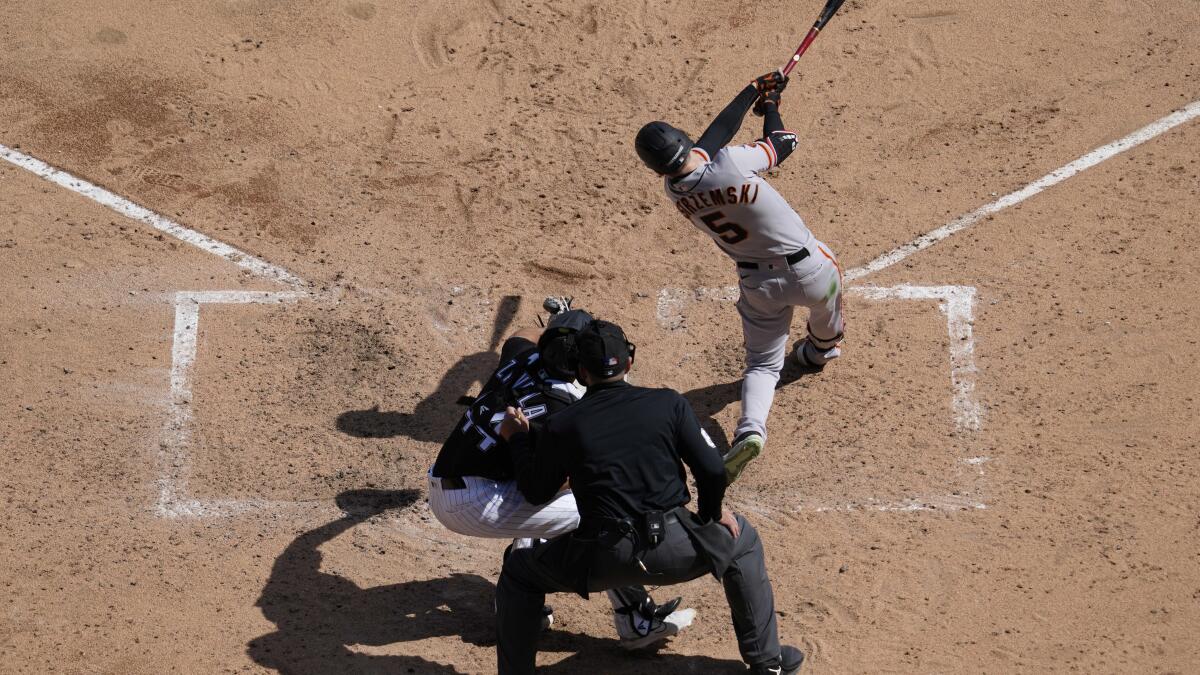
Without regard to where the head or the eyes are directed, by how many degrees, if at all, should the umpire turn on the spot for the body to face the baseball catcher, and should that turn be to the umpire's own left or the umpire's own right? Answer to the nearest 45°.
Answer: approximately 45° to the umpire's own left

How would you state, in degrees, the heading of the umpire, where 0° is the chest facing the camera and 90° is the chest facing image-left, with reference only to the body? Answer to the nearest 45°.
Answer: approximately 180°

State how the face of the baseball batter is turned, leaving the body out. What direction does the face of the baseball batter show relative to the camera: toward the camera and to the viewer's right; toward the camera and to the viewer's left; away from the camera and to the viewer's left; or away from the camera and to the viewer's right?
away from the camera and to the viewer's left

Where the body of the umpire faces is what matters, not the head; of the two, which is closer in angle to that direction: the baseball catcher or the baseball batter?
the baseball batter

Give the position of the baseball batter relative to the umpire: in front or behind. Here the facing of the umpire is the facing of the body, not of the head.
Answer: in front
